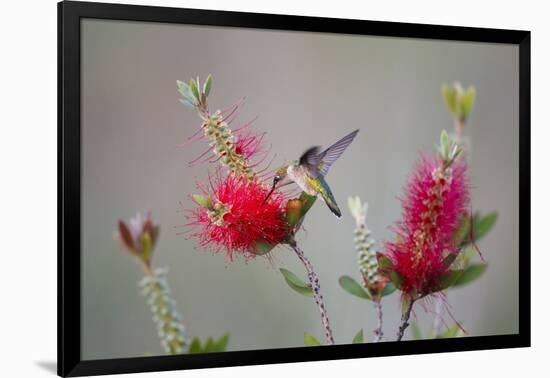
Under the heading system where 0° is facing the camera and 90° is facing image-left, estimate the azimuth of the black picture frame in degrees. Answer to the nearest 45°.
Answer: approximately 315°
